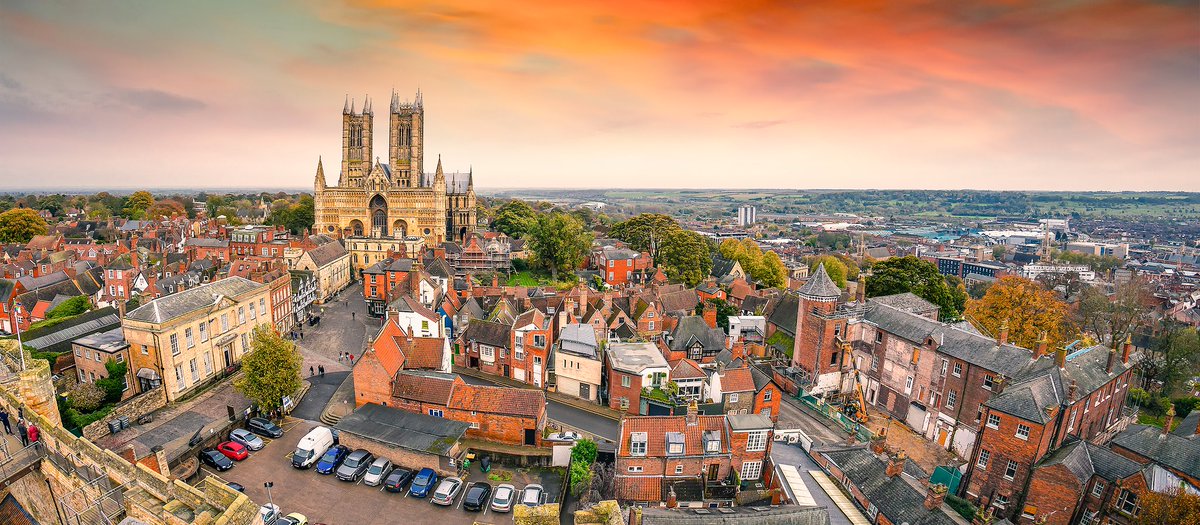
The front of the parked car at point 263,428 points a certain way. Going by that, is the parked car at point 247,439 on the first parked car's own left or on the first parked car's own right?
on the first parked car's own right

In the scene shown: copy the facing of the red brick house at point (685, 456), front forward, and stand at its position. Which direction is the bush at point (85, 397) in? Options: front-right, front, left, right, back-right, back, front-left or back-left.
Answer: right

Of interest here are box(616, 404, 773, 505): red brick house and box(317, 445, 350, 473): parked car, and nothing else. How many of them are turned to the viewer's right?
0

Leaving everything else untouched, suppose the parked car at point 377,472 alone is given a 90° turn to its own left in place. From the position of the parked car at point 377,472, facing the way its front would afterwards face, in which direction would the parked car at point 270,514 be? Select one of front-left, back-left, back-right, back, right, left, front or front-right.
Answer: right

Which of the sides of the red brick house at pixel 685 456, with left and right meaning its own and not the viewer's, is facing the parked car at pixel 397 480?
right

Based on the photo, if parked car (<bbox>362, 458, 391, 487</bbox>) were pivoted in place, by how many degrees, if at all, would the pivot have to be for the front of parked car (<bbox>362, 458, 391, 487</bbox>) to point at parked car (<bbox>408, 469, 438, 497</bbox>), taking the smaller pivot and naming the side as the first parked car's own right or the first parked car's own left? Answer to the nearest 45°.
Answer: approximately 90° to the first parked car's own left

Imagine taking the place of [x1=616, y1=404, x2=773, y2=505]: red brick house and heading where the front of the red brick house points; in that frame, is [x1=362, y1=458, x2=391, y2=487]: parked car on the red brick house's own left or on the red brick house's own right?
on the red brick house's own right

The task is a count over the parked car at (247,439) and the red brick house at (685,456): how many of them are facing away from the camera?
0

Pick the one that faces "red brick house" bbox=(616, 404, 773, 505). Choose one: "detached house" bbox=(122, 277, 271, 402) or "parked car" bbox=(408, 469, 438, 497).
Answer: the detached house

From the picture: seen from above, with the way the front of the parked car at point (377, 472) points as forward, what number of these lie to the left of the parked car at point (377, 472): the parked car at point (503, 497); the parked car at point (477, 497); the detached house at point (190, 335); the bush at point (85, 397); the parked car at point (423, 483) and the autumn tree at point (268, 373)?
3

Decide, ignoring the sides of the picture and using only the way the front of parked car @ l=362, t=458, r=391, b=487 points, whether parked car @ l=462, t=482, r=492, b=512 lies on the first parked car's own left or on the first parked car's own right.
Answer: on the first parked car's own left

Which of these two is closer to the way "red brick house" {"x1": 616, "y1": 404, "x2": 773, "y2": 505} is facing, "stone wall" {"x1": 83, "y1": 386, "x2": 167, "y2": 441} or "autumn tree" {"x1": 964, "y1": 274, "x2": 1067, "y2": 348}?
the stone wall

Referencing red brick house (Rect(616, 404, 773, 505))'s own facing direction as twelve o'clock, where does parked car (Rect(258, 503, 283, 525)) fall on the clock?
The parked car is roughly at 2 o'clock from the red brick house.

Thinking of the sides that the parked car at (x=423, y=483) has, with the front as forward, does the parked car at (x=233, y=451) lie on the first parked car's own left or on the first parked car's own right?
on the first parked car's own right

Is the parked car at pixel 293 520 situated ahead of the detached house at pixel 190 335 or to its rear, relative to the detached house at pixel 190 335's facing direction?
ahead
